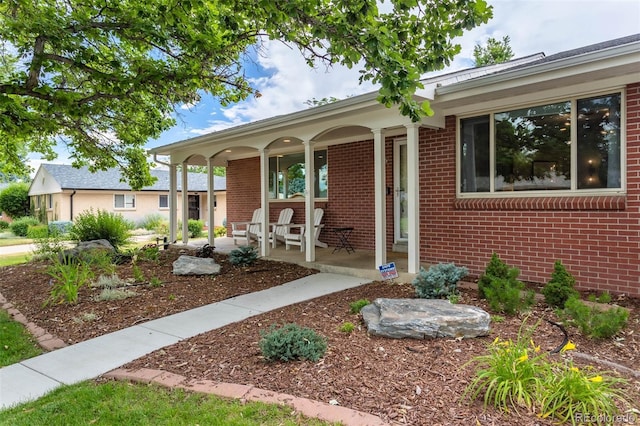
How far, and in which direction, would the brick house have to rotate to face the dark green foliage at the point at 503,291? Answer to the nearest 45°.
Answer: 0° — it already faces it

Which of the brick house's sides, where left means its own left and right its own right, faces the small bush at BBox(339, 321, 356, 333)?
front

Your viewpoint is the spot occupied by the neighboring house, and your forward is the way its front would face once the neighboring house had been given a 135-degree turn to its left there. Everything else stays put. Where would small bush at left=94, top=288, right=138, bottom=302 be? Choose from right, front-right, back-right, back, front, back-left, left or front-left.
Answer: back-right

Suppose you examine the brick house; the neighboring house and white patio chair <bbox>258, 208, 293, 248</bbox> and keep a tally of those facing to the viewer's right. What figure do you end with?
0

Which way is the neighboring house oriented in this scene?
toward the camera

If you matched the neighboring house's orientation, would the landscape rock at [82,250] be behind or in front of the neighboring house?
in front

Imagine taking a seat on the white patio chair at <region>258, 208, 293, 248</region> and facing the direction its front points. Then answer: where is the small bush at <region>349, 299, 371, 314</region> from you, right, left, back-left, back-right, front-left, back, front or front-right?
front-left

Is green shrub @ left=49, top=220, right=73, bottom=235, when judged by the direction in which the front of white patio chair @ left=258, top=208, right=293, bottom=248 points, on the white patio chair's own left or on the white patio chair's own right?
on the white patio chair's own right

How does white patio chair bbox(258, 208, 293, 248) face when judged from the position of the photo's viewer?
facing the viewer and to the left of the viewer

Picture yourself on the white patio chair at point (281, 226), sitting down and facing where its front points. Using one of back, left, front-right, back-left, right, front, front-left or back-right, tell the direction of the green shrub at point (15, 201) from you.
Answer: right

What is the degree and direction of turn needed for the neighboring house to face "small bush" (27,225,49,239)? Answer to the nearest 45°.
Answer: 0° — it already faces it

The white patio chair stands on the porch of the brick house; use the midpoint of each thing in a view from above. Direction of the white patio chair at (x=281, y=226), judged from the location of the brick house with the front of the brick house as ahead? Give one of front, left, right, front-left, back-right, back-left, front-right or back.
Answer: right

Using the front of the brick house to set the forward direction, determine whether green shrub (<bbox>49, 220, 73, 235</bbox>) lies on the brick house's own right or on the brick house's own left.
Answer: on the brick house's own right

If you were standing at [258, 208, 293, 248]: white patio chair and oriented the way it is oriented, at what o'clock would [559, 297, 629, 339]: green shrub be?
The green shrub is roughly at 10 o'clock from the white patio chair.

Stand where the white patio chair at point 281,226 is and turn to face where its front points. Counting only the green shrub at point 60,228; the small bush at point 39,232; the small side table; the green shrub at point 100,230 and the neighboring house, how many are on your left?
1

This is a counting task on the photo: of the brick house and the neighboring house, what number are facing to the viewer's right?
0
